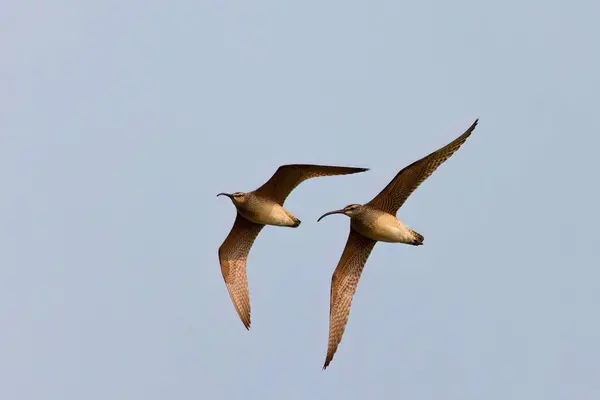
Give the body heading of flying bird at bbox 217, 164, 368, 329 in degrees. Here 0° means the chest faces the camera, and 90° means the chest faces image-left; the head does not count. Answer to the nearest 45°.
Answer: approximately 90°

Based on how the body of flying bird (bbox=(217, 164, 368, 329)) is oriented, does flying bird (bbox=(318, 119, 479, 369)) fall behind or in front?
behind
